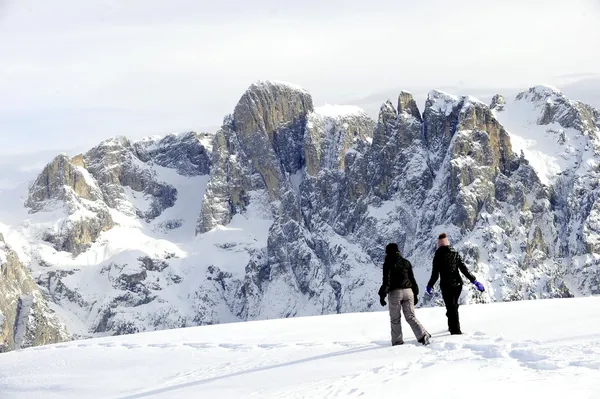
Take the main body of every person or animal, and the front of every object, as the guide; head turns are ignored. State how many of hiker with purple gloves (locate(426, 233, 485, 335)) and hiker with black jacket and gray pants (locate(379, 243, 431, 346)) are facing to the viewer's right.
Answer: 0

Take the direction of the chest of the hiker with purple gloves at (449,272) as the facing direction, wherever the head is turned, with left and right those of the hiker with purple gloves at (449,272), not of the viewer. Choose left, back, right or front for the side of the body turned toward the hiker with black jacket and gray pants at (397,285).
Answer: left

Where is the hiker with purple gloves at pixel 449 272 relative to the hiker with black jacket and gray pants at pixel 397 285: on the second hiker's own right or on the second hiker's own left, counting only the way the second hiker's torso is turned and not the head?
on the second hiker's own right

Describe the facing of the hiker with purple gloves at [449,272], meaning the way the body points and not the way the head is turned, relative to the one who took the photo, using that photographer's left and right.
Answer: facing away from the viewer and to the left of the viewer

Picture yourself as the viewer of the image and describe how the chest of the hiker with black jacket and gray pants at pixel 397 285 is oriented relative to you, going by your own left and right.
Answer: facing away from the viewer and to the left of the viewer
